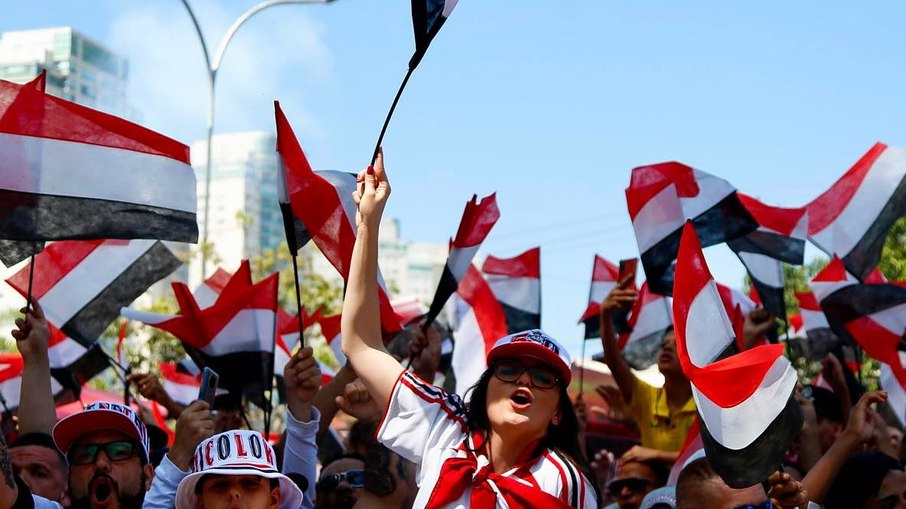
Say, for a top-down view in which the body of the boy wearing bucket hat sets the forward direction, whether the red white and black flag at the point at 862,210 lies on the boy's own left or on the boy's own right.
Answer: on the boy's own left

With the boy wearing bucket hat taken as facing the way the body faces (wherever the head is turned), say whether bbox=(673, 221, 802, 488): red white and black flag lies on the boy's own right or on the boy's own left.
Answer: on the boy's own left

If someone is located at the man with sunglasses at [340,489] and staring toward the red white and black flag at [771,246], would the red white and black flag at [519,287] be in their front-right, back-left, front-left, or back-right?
front-left

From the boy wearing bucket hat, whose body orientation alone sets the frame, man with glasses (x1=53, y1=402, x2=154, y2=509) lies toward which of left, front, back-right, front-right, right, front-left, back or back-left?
back-right

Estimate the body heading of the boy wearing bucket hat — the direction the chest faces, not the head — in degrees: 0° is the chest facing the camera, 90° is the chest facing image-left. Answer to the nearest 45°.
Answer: approximately 0°

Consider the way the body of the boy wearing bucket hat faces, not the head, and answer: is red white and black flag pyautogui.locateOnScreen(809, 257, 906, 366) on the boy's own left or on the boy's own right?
on the boy's own left

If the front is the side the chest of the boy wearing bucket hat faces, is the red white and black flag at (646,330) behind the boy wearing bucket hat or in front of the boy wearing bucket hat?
behind

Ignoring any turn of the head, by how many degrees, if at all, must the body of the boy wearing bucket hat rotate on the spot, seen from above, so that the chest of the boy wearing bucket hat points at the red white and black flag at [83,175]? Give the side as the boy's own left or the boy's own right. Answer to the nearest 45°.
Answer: approximately 135° to the boy's own right
